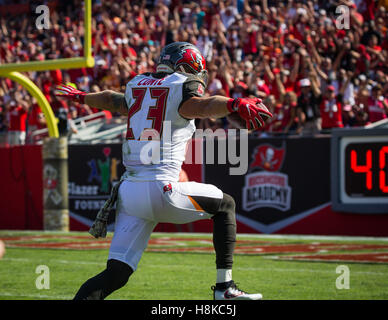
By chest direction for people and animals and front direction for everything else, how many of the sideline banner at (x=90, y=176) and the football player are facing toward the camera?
1

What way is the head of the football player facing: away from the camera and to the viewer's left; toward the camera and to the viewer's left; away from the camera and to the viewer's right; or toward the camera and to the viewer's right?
away from the camera and to the viewer's right

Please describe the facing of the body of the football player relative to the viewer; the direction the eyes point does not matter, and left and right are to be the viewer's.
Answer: facing away from the viewer and to the right of the viewer

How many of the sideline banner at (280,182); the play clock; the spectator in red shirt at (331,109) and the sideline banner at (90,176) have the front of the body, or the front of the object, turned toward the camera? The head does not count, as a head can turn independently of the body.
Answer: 4

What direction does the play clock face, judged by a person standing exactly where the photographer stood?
facing the viewer

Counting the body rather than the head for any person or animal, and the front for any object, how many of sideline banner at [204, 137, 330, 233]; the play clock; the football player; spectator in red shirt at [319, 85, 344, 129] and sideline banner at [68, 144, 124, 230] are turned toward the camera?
4

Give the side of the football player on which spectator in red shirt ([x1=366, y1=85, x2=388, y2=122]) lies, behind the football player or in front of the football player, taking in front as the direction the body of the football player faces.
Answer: in front

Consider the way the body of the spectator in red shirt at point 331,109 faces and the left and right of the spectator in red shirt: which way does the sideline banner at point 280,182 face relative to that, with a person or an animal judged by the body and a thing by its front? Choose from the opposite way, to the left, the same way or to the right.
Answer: the same way

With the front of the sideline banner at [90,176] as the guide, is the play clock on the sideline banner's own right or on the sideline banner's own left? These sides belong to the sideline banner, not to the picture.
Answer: on the sideline banner's own left

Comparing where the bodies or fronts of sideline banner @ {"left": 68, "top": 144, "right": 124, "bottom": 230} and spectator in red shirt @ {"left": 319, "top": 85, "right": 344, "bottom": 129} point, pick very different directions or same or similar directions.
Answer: same or similar directions

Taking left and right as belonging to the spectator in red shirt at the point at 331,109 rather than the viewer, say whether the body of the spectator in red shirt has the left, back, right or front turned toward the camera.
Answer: front

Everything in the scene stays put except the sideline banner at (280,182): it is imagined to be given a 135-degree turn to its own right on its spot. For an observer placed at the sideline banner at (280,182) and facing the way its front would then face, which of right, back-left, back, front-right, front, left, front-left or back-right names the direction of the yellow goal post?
front-left

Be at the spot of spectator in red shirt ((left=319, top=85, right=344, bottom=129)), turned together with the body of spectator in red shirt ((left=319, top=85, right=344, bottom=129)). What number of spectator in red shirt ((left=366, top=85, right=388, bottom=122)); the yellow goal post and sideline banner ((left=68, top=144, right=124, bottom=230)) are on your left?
1
